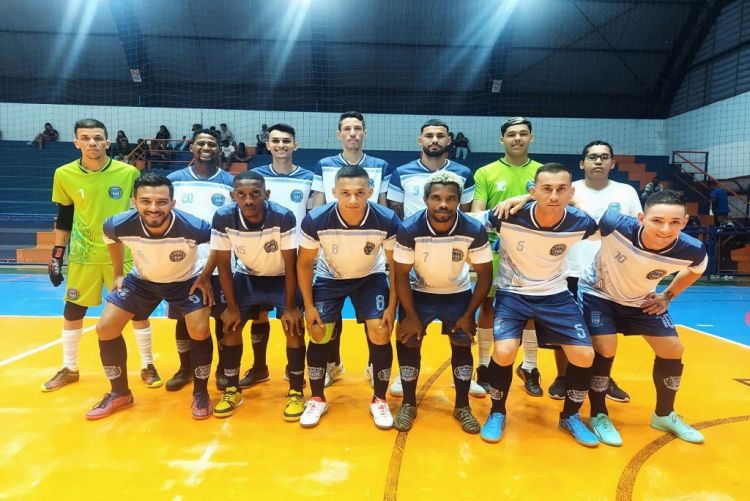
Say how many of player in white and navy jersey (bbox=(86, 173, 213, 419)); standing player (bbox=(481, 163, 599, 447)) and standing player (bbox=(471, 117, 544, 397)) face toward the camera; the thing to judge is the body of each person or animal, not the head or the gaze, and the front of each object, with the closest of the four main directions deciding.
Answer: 3

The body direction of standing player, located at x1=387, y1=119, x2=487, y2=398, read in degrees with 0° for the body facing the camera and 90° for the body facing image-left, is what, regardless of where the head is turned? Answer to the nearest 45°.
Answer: approximately 0°

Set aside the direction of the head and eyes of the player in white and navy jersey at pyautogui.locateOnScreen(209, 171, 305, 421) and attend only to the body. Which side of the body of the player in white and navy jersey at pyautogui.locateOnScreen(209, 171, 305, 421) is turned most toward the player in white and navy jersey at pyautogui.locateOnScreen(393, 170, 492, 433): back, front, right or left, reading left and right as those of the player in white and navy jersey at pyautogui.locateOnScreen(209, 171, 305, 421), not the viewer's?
left

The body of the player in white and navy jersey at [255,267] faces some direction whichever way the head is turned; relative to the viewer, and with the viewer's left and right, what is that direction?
facing the viewer

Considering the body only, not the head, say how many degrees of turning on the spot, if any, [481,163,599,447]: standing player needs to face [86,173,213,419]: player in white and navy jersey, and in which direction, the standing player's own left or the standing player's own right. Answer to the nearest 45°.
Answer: approximately 90° to the standing player's own right

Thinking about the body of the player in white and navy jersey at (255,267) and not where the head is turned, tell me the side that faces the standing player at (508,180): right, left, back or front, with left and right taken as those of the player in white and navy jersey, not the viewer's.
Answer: left

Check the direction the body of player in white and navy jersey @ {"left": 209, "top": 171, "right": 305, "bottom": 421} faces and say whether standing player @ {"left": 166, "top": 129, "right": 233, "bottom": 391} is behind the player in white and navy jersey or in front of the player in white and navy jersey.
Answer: behind

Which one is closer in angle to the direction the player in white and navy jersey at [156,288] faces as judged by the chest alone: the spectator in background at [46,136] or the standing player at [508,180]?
the standing player

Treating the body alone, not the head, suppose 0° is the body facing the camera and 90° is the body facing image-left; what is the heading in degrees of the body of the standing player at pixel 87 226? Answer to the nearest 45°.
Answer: approximately 0°

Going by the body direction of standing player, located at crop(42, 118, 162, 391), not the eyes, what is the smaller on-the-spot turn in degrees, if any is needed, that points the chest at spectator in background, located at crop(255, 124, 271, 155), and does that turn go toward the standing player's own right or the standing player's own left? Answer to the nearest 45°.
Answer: approximately 135° to the standing player's own left

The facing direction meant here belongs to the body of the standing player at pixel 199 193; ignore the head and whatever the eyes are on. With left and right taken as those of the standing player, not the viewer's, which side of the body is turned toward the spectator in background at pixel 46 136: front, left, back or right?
back

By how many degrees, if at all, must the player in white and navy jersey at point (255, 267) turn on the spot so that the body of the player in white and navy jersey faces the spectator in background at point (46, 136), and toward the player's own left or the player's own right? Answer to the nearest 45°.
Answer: approximately 135° to the player's own right
